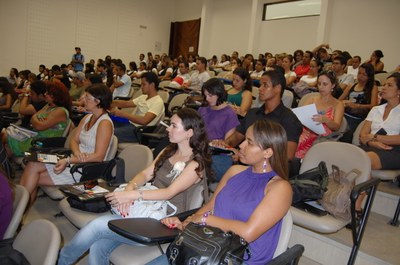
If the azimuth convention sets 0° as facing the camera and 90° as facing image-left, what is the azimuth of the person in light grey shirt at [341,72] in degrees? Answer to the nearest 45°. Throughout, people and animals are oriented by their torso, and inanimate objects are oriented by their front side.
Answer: approximately 45°

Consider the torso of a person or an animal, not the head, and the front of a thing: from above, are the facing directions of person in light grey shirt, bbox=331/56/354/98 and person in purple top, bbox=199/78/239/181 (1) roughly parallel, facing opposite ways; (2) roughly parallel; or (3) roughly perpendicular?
roughly parallel

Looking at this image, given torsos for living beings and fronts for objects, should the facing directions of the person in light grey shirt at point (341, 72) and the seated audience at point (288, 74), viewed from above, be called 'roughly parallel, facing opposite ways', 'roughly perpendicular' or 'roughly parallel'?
roughly parallel

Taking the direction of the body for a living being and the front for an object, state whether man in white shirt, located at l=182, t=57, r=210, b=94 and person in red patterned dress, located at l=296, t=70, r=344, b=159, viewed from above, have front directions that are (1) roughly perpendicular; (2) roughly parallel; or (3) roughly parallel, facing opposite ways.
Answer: roughly parallel

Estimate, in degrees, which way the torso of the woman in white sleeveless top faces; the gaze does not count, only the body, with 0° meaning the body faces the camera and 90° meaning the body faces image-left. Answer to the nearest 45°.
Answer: approximately 45°

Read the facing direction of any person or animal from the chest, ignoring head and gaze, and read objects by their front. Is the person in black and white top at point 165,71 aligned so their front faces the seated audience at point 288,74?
no

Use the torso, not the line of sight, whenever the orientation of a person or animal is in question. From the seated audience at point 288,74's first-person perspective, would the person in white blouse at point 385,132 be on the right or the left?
on their left

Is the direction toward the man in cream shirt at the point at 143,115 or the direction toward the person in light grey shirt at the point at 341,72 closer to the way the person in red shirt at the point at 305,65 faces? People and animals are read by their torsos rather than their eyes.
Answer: the man in cream shirt

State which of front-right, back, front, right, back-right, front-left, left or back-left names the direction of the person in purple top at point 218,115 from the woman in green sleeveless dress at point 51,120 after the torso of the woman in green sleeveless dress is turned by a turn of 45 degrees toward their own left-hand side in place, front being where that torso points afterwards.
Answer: left

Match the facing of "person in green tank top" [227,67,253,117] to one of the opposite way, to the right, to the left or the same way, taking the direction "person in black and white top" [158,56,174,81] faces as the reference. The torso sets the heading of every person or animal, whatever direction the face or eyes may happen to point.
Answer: the same way

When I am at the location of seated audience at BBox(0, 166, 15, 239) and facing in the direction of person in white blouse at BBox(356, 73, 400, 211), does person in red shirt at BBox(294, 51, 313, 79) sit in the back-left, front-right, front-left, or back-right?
front-left

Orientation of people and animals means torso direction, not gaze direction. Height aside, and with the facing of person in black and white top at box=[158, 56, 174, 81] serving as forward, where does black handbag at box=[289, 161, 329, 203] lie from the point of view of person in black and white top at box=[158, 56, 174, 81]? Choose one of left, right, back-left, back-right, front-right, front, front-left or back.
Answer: front-left

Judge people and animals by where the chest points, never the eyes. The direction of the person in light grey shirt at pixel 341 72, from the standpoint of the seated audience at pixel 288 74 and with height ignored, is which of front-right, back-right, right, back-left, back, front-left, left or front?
left
